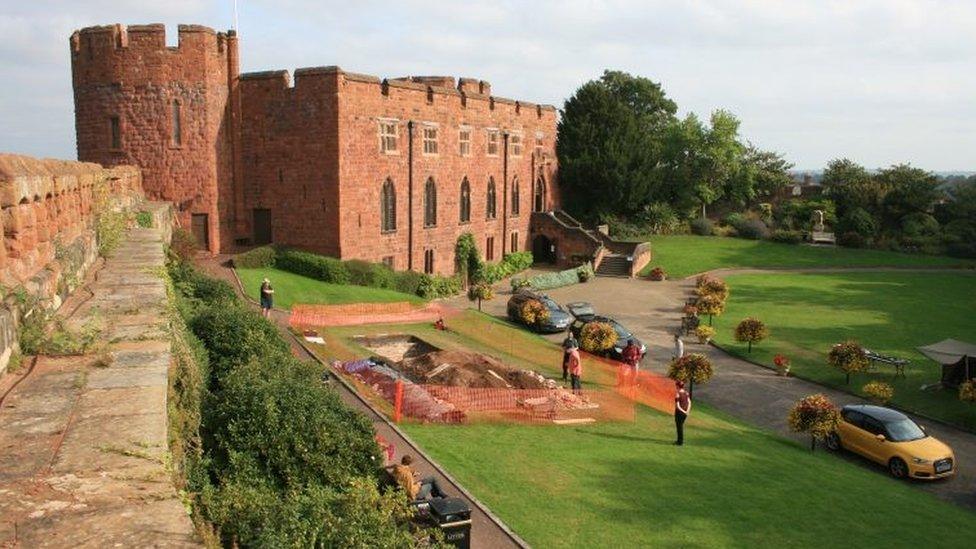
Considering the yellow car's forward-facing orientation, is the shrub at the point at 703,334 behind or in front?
behind

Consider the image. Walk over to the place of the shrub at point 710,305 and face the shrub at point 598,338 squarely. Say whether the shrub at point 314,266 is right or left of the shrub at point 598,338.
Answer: right

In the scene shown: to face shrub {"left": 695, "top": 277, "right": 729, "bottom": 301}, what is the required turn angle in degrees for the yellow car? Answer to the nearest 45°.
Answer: approximately 180°

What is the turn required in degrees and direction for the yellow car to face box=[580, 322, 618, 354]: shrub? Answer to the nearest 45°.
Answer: approximately 180°

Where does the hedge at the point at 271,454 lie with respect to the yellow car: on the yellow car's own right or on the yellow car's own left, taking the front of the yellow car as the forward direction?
on the yellow car's own right

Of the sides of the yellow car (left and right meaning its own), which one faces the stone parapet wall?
right

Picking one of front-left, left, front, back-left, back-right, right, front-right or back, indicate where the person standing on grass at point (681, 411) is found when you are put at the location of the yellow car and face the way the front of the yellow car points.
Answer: right

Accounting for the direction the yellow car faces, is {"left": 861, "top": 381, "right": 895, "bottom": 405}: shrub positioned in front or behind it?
behind

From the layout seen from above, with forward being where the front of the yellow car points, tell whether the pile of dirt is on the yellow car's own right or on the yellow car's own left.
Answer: on the yellow car's own right

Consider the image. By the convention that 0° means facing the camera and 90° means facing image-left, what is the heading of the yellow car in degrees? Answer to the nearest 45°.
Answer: approximately 315°

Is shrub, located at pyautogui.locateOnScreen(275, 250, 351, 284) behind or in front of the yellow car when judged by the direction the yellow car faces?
behind

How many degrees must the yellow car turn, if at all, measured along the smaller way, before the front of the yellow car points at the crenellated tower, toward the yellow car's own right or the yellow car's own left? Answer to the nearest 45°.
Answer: approximately 135° to the yellow car's own right

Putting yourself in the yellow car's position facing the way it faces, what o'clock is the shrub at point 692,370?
The shrub is roughly at 5 o'clock from the yellow car.

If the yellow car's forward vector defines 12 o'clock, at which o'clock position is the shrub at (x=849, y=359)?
The shrub is roughly at 7 o'clock from the yellow car.

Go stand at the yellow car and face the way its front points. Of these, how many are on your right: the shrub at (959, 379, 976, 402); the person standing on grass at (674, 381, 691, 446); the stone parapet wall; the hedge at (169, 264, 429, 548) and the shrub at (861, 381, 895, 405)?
3

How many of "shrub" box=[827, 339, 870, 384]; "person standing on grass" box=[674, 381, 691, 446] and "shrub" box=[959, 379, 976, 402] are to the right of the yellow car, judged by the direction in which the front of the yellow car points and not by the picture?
1

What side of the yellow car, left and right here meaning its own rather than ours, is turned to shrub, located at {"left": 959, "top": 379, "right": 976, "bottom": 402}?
left
